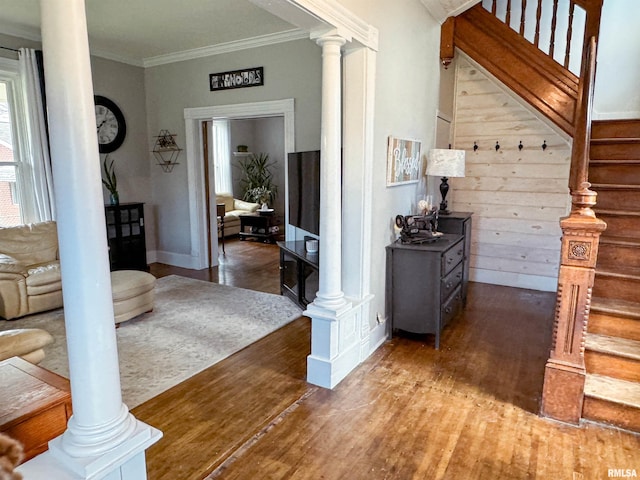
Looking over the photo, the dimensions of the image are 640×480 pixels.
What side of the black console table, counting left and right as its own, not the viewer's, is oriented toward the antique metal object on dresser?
left

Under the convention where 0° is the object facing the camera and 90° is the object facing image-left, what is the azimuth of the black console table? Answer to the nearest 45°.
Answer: approximately 45°

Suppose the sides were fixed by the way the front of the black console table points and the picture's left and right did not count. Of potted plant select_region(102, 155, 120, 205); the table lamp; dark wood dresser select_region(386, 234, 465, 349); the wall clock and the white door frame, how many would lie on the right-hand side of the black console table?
3
